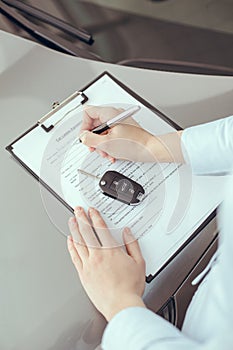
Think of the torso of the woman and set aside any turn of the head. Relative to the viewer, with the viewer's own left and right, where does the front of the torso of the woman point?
facing to the left of the viewer
